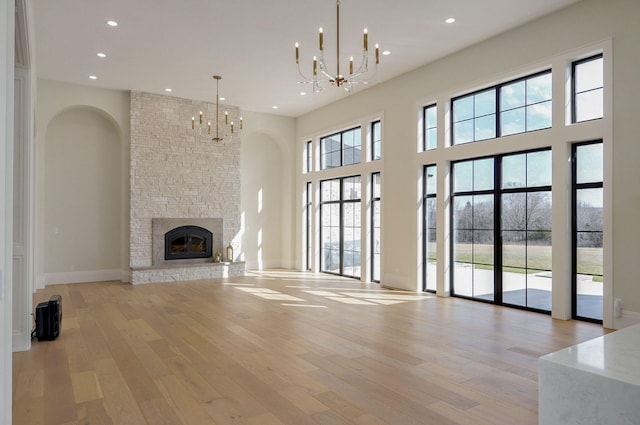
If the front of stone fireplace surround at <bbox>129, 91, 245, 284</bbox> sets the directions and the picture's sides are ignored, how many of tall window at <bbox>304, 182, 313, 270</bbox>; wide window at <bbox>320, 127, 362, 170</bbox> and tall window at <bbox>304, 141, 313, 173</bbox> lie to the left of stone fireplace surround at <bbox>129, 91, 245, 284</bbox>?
3

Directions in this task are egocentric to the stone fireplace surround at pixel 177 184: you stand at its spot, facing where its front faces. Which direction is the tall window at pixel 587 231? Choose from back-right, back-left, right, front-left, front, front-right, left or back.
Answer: front-left

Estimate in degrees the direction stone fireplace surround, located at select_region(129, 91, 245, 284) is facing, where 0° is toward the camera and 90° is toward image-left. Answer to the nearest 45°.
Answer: approximately 0°

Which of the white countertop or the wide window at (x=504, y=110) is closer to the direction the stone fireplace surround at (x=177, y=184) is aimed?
the white countertop

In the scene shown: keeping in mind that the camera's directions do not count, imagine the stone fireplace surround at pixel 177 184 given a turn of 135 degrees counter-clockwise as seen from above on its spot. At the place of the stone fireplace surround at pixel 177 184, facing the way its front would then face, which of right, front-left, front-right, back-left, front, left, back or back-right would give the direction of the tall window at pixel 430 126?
right

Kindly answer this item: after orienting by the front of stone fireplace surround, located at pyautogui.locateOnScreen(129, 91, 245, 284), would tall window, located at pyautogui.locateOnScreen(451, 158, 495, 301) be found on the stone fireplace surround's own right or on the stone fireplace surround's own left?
on the stone fireplace surround's own left

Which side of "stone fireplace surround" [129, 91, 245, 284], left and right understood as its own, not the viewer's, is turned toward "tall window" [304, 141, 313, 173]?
left

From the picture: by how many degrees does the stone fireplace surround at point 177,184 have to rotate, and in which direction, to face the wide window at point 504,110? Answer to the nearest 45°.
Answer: approximately 45° to its left

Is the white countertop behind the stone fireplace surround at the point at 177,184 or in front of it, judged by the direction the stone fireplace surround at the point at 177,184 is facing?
in front

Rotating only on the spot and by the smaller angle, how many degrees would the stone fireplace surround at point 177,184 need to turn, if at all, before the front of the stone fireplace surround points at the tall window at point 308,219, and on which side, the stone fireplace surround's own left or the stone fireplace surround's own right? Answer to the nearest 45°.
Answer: approximately 90° to the stone fireplace surround's own left

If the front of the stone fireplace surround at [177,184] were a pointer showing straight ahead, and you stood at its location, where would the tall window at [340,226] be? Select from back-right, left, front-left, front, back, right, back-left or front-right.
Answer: left

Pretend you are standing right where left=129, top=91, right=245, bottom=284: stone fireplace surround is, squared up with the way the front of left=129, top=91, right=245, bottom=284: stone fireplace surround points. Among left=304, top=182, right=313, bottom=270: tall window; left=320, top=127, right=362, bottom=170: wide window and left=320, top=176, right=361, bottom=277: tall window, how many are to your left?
3

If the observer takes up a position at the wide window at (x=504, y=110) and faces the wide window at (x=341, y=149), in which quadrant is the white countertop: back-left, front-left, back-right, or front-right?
back-left

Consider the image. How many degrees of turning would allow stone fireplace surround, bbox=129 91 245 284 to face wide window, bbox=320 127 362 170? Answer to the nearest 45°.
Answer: approximately 90° to its left

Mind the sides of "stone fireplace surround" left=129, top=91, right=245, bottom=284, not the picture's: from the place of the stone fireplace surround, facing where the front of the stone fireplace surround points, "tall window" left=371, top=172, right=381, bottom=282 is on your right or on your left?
on your left

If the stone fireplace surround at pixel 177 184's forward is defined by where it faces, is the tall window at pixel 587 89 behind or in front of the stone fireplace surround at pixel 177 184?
in front
